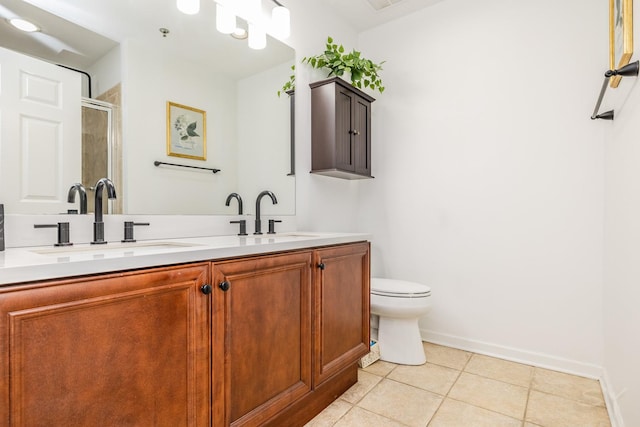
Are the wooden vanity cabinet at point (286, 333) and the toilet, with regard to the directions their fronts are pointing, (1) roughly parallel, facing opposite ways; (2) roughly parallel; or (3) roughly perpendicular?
roughly parallel

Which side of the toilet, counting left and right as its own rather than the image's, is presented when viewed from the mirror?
right

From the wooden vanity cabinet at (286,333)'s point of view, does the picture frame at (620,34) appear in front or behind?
in front

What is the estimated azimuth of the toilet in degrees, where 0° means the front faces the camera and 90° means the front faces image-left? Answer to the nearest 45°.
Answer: approximately 315°

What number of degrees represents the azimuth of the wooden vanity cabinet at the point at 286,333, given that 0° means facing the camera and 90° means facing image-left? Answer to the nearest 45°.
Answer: approximately 315°

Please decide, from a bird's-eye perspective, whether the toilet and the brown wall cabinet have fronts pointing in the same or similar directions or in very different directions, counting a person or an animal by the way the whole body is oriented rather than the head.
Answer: same or similar directions

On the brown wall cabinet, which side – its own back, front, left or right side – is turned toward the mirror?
right

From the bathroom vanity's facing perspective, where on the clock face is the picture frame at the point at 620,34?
The picture frame is roughly at 11 o'clock from the bathroom vanity.

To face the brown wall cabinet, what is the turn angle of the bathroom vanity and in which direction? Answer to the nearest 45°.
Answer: approximately 90° to its left

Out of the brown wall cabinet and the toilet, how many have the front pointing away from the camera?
0
